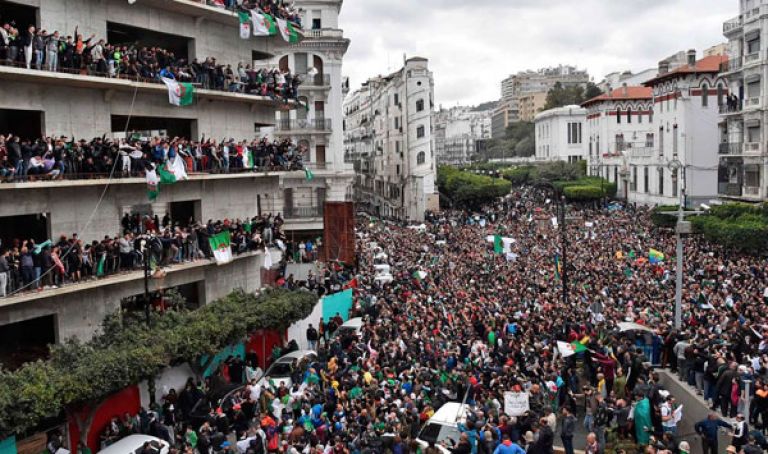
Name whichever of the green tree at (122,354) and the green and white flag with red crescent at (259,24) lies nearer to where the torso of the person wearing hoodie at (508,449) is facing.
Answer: the green and white flag with red crescent

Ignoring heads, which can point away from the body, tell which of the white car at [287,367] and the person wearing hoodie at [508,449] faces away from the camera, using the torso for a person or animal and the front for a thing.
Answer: the person wearing hoodie

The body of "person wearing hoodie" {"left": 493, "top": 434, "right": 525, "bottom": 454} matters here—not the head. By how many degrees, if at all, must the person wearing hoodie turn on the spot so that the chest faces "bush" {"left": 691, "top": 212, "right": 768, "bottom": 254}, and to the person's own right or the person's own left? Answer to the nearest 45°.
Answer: approximately 45° to the person's own right

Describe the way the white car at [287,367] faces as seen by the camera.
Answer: facing the viewer and to the left of the viewer

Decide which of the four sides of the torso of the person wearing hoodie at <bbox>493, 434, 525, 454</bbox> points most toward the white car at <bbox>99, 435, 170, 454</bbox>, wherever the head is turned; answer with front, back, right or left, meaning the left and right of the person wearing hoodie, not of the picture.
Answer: left

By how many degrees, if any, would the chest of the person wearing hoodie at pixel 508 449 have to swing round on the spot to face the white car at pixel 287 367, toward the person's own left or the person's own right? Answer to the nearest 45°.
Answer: approximately 45° to the person's own left

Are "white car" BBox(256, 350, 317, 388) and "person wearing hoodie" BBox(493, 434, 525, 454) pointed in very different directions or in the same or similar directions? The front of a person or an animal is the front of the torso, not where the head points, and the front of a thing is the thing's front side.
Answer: very different directions

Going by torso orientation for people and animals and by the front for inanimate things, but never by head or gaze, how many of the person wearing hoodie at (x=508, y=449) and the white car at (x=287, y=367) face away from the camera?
1

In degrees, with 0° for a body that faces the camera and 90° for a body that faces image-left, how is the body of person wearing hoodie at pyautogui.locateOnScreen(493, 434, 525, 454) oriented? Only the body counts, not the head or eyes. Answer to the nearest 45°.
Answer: approximately 180°

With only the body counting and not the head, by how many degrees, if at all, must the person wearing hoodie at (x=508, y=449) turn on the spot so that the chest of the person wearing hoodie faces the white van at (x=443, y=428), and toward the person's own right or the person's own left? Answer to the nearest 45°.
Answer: approximately 45° to the person's own left

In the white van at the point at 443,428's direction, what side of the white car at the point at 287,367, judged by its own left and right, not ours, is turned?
left

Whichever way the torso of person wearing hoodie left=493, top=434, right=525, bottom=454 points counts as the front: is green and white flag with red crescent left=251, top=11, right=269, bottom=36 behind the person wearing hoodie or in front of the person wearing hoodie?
in front
